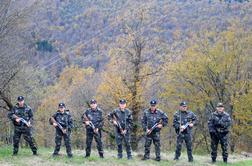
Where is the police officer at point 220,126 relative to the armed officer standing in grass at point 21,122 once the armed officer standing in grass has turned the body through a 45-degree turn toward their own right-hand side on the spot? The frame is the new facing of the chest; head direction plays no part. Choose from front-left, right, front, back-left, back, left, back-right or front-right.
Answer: back-left

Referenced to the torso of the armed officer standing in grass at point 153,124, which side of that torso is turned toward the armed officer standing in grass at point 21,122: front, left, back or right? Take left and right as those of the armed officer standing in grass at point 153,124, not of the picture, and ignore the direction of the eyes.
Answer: right

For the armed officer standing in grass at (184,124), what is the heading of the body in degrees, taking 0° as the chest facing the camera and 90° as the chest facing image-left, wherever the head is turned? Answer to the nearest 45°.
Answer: approximately 0°

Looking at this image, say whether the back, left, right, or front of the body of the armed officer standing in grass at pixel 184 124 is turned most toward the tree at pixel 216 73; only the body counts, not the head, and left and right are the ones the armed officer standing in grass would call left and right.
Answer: back

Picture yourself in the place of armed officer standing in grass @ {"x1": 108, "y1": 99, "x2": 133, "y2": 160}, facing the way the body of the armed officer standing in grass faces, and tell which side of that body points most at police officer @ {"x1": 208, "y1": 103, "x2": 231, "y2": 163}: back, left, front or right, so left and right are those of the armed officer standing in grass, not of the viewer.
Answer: left

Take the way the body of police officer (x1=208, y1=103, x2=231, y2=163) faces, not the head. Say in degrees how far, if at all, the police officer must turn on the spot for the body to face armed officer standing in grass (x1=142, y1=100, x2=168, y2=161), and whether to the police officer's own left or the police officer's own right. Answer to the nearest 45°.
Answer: approximately 90° to the police officer's own right

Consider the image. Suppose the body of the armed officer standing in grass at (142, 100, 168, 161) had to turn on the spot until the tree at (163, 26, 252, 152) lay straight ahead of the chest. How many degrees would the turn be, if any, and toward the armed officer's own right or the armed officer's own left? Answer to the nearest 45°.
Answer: approximately 180°

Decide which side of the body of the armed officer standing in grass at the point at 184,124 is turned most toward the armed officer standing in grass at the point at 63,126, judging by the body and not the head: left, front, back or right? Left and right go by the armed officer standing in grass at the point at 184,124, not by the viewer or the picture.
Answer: right
